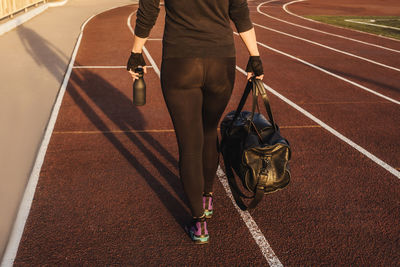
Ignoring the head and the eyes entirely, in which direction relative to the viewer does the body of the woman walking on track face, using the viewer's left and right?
facing away from the viewer
